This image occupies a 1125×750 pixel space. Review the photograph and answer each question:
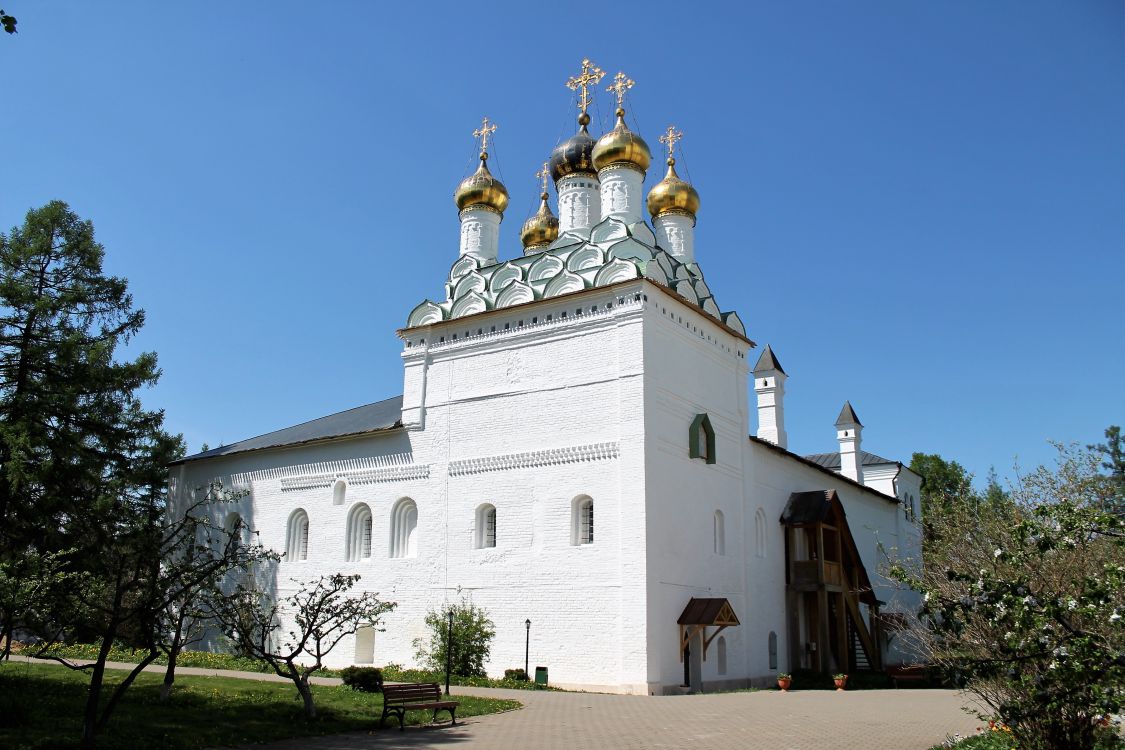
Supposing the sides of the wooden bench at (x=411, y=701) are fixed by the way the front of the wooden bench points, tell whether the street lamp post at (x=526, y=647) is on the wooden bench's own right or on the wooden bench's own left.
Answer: on the wooden bench's own left

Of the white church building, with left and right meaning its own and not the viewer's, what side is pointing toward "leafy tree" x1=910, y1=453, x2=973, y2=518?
left

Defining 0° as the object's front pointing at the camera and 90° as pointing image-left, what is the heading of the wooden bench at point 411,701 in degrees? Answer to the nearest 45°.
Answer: approximately 315°

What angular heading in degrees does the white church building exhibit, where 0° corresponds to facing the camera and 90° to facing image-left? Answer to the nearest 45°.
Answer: approximately 315°

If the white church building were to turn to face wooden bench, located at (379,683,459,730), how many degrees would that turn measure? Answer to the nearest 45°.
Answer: approximately 45° to its right

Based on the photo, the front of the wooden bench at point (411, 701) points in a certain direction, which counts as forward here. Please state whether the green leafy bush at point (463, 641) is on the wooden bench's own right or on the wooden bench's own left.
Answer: on the wooden bench's own left

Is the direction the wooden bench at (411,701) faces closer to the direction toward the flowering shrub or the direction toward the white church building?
the flowering shrub
